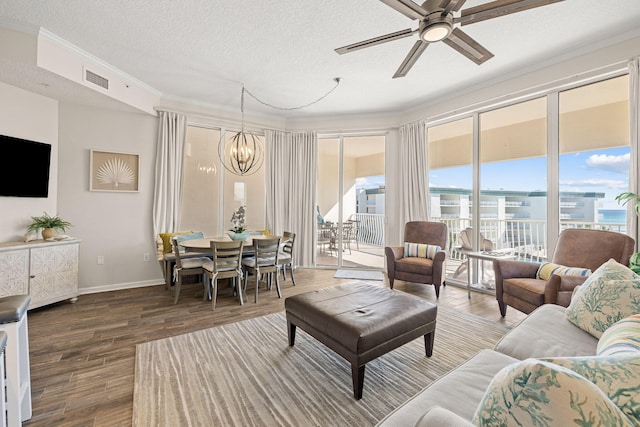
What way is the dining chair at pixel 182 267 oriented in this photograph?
to the viewer's right

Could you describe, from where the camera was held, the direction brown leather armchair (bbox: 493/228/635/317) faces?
facing the viewer and to the left of the viewer

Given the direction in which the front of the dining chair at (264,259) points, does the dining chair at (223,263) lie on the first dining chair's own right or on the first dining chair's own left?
on the first dining chair's own left

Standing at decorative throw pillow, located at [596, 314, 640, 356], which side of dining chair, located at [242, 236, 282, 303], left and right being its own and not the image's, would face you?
back

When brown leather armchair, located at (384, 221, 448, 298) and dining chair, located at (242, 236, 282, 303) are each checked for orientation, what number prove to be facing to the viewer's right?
0

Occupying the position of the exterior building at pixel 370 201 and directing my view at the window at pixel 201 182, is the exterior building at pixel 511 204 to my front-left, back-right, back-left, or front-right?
back-left

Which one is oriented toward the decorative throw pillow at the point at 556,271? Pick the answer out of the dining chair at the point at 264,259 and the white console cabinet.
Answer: the white console cabinet

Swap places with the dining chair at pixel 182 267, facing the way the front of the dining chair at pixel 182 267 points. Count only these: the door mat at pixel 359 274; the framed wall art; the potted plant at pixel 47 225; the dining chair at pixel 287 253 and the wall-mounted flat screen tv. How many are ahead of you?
2

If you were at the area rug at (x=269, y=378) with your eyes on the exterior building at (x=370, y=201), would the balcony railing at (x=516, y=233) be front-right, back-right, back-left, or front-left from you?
front-right

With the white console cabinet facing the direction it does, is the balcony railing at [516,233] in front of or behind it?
in front

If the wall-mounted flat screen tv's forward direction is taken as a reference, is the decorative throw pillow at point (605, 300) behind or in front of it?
in front

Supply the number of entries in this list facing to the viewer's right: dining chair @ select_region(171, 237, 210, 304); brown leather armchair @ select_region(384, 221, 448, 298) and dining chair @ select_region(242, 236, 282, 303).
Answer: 1

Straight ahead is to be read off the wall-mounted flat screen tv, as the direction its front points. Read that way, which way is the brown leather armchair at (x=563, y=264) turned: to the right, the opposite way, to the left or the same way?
the opposite way

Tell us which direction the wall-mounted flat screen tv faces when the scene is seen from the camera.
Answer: facing the viewer and to the right of the viewer

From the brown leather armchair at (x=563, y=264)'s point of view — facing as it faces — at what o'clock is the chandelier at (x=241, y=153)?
The chandelier is roughly at 1 o'clock from the brown leather armchair.

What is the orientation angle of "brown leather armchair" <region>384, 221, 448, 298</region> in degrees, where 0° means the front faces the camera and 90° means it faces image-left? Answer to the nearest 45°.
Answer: approximately 45°
